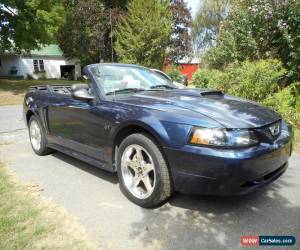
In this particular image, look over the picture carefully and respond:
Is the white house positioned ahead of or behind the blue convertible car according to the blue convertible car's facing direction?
behind

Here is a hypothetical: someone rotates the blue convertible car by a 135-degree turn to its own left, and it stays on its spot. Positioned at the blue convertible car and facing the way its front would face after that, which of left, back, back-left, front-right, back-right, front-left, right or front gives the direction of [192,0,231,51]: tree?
front

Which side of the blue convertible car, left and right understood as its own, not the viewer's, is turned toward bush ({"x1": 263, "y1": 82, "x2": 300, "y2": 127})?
left

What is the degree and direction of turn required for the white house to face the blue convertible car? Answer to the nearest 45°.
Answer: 0° — it already faces it

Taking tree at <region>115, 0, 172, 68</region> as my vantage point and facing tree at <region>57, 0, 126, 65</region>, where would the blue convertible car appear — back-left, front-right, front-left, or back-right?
back-left

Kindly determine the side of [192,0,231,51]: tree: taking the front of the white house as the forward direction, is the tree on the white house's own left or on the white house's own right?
on the white house's own left

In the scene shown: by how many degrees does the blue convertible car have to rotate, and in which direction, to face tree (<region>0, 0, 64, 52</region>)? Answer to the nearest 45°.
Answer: approximately 180°

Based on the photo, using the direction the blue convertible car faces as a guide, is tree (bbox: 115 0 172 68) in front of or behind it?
behind

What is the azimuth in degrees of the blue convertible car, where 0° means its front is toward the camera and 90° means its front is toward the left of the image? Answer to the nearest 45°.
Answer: approximately 315°
